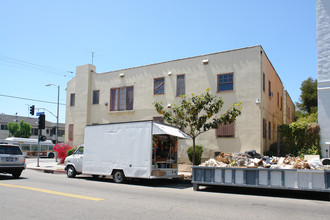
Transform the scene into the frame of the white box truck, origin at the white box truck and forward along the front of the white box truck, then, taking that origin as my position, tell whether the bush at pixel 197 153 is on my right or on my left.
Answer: on my right

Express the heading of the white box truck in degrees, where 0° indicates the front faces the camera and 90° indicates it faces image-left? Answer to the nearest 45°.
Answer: approximately 135°

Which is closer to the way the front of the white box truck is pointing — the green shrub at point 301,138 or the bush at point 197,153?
the bush

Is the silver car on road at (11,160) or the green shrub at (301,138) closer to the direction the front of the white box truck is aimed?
the silver car on road

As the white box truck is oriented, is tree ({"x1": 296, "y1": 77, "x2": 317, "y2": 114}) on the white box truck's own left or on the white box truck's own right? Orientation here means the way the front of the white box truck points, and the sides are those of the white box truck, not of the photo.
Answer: on the white box truck's own right

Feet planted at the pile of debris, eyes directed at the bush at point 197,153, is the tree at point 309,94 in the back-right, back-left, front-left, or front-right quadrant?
front-right

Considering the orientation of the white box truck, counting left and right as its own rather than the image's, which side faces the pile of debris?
back

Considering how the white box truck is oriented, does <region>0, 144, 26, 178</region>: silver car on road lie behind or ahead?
ahead

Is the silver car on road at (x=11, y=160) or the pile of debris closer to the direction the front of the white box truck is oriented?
the silver car on road

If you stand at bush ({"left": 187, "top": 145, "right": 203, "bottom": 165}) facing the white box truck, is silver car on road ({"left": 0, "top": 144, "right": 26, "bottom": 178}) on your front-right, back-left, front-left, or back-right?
front-right

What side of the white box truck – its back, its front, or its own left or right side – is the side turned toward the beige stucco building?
right

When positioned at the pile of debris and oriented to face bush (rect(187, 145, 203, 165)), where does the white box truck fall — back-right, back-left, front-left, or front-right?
front-left

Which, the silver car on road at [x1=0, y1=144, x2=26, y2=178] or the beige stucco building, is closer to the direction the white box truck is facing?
the silver car on road

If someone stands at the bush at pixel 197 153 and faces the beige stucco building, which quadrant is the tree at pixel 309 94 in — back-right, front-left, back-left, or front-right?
front-right

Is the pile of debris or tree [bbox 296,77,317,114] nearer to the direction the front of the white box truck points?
the tree
